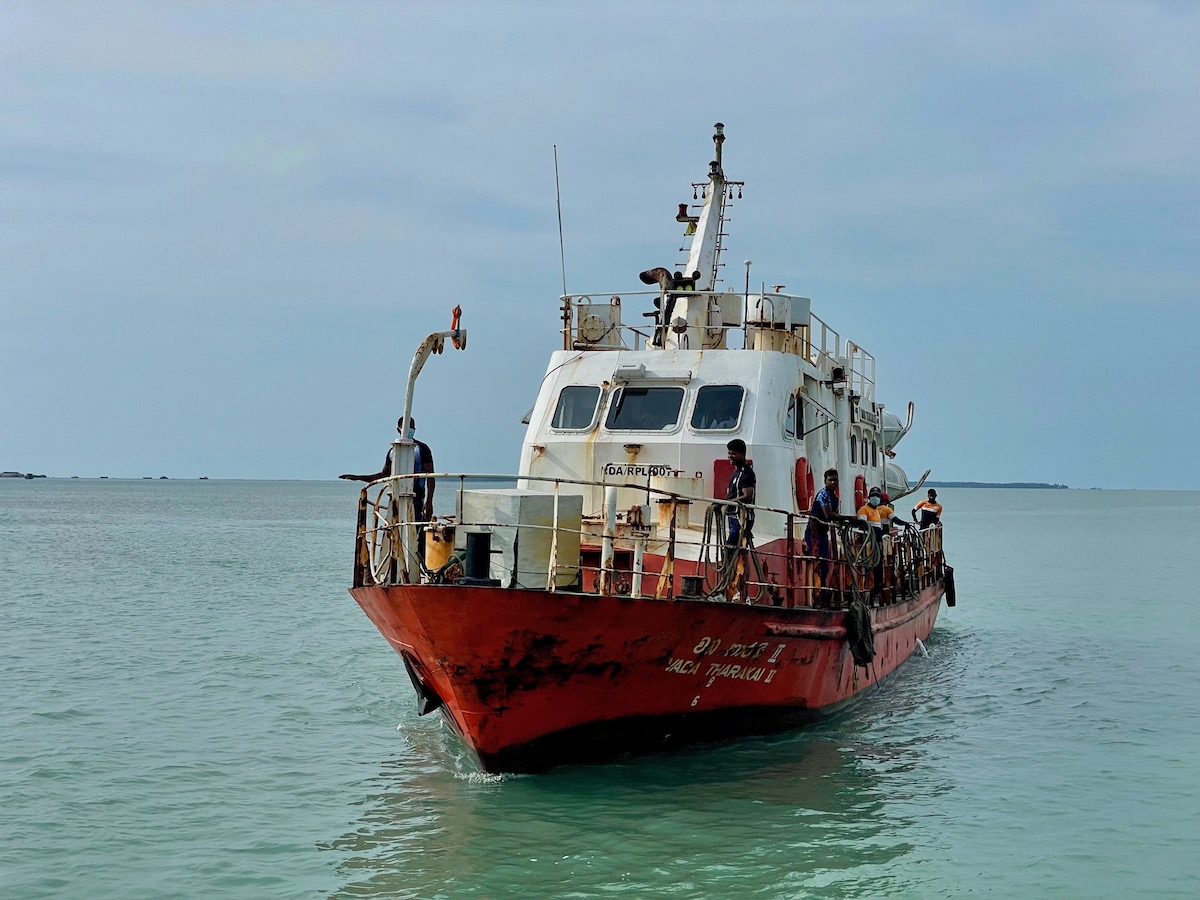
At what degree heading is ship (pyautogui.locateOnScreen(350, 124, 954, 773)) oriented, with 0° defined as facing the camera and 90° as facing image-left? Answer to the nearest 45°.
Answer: approximately 45°
